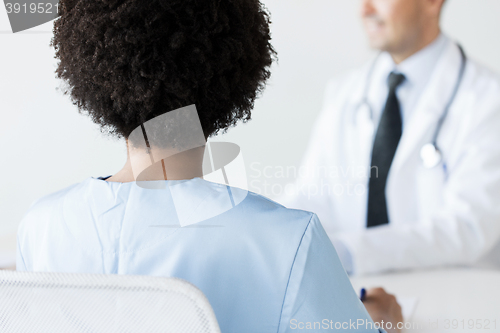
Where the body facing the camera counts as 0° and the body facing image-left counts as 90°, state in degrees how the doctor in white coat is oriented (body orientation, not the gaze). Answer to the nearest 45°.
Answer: approximately 45°
